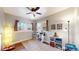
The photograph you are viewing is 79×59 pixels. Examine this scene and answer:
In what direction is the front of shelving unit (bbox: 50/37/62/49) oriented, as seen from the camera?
facing the viewer and to the left of the viewer
